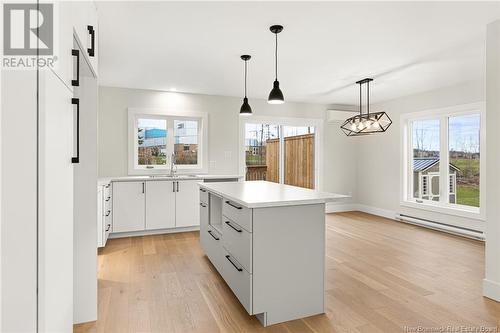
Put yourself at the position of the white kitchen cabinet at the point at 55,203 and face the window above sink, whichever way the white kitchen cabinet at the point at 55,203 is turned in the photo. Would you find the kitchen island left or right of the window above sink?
right

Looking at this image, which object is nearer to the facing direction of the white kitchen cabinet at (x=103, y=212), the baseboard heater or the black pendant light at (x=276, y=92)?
the baseboard heater

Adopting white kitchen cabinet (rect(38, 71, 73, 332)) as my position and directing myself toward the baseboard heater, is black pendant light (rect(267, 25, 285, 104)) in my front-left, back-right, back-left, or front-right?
front-left

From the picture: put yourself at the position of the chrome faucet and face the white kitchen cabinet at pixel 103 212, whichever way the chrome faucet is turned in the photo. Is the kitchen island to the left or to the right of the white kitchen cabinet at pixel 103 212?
left

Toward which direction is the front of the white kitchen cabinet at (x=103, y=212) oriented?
to the viewer's right

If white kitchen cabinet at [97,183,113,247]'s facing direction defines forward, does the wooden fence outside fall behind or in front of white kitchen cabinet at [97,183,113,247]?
in front

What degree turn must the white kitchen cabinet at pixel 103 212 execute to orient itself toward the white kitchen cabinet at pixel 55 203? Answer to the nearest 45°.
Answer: approximately 90° to its right

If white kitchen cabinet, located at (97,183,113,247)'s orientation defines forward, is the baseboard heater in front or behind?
in front

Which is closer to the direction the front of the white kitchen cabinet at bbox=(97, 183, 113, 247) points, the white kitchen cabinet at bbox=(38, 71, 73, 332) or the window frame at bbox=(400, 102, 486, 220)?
the window frame

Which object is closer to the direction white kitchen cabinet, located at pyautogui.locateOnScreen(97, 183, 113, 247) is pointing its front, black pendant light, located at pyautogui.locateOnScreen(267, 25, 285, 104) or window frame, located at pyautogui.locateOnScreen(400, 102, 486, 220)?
the window frame

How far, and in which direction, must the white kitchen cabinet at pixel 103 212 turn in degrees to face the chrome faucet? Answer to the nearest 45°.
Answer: approximately 45° to its left

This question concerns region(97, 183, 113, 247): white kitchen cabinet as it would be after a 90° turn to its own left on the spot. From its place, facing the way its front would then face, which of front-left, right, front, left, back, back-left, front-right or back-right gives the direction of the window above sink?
front-right

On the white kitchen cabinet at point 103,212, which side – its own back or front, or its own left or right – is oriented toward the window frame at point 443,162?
front
